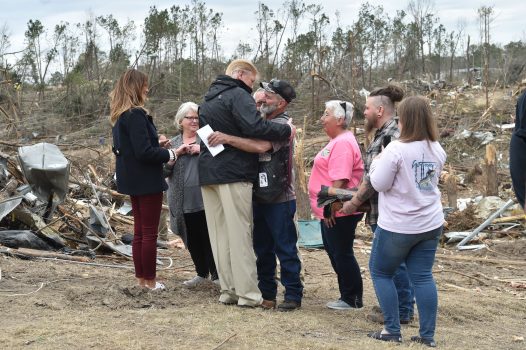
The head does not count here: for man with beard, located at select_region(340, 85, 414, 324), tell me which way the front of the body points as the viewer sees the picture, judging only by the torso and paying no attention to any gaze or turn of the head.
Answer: to the viewer's left

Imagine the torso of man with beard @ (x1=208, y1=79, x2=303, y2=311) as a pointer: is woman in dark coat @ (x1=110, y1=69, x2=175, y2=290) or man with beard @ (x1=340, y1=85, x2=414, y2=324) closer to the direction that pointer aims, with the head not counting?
the woman in dark coat

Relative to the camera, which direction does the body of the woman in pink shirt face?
to the viewer's left

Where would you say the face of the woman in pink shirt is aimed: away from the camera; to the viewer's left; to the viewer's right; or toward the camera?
to the viewer's left

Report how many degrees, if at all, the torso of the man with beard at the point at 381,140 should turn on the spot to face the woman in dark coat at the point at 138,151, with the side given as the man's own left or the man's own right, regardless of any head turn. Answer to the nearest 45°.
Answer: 0° — they already face them
